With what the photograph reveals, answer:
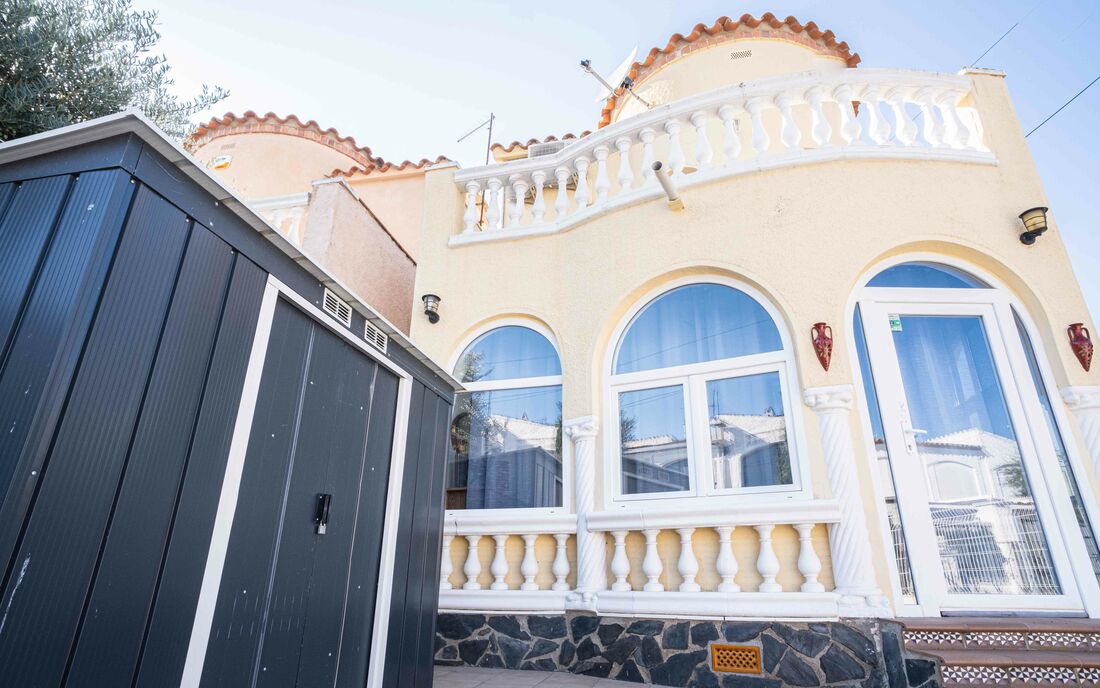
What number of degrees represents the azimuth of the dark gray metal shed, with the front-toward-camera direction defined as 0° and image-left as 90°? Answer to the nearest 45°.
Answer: approximately 315°

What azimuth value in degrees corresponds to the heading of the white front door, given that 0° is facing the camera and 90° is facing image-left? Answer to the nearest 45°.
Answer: approximately 0°

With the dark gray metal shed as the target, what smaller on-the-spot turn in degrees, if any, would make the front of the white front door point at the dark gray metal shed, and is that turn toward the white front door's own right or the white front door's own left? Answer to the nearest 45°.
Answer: approximately 45° to the white front door's own right
